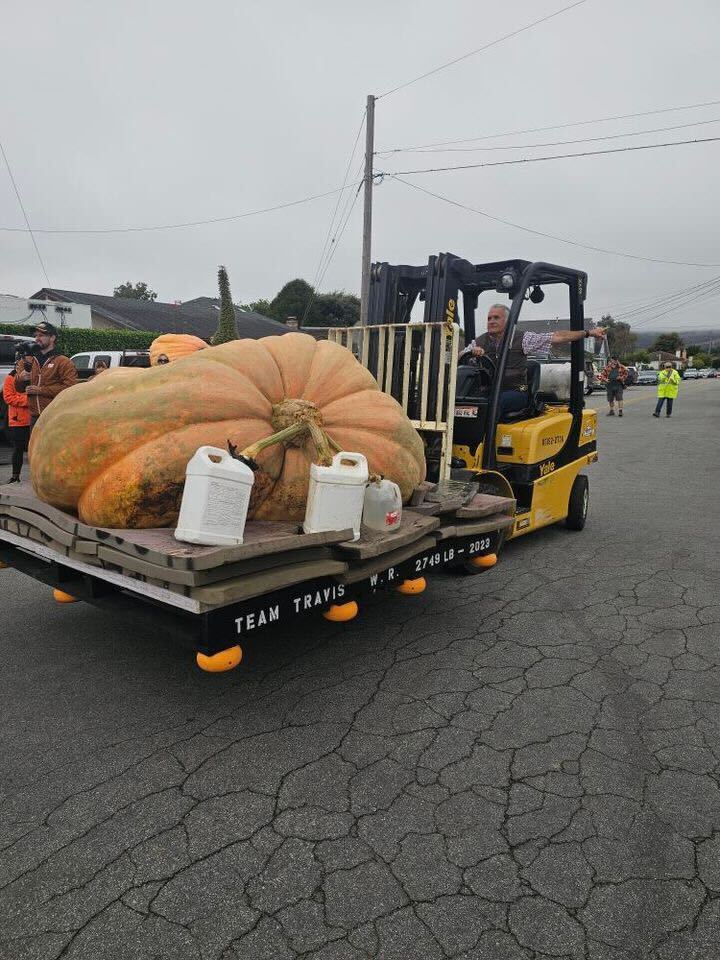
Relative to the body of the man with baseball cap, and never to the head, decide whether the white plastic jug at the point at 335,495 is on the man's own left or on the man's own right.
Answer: on the man's own left

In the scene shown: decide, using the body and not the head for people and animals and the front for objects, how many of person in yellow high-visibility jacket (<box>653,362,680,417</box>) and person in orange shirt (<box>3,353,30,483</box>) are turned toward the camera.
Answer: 1

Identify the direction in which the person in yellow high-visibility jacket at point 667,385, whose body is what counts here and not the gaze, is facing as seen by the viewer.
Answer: toward the camera

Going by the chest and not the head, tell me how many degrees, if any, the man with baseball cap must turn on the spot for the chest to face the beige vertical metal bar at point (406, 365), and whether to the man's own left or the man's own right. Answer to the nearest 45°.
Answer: approximately 90° to the man's own left

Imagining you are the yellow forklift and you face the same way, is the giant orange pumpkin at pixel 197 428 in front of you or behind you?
in front

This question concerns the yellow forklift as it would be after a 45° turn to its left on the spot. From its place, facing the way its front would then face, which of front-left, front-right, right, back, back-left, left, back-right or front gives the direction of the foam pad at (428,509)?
front

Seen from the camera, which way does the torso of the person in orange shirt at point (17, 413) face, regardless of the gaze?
to the viewer's right

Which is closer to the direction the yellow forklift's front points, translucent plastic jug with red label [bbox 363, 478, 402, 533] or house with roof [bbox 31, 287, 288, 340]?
the translucent plastic jug with red label
